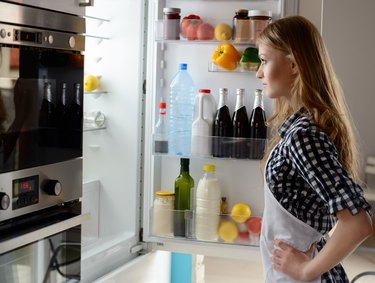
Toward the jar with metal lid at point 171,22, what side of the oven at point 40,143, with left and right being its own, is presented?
left

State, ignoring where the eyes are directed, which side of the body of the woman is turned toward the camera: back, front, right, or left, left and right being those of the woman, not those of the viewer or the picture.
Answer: left

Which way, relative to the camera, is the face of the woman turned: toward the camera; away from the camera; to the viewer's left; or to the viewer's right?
to the viewer's left

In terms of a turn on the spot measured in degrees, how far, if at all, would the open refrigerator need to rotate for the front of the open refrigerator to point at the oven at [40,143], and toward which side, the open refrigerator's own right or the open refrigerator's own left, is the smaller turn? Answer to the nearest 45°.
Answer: approximately 45° to the open refrigerator's own right

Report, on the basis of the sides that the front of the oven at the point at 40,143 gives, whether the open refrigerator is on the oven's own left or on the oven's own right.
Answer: on the oven's own left
